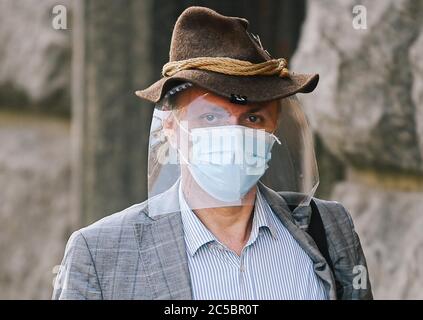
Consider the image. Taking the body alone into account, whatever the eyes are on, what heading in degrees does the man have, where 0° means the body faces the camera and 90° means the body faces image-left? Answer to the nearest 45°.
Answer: approximately 315°
